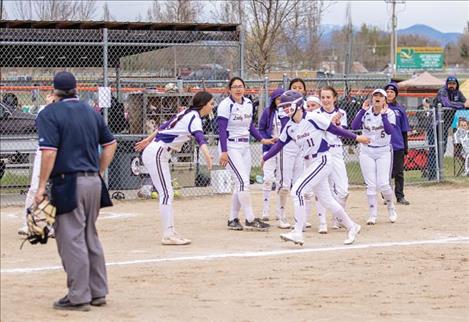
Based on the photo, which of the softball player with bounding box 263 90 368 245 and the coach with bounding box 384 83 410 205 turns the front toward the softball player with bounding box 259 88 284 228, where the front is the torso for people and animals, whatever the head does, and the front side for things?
the coach

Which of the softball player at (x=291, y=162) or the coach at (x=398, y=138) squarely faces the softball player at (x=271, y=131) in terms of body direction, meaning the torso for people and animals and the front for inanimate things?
the coach

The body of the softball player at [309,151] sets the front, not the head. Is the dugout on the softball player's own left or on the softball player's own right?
on the softball player's own right

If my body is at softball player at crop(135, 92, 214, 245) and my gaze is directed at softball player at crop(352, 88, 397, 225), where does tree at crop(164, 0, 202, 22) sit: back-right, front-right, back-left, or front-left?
front-left

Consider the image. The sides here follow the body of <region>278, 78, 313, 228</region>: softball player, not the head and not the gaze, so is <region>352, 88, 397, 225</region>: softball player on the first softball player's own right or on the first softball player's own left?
on the first softball player's own left

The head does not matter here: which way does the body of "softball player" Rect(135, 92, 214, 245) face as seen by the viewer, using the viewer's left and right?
facing to the right of the viewer

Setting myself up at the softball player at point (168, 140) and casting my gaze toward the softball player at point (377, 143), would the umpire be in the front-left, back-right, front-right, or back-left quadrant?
back-right

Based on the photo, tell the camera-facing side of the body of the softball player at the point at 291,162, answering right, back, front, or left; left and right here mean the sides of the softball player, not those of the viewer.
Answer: front

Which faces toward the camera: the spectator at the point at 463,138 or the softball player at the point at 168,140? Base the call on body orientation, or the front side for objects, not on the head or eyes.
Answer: the spectator

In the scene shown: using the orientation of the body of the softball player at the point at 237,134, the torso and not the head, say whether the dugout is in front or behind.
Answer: behind

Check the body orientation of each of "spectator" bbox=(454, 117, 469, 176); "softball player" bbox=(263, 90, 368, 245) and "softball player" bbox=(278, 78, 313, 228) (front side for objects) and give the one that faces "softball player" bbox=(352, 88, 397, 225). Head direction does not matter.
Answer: the spectator

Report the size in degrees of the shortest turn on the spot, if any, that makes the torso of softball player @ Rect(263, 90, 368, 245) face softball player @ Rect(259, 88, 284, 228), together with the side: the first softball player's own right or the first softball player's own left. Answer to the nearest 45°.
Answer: approximately 135° to the first softball player's own right
